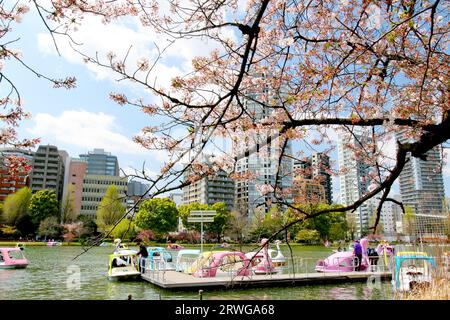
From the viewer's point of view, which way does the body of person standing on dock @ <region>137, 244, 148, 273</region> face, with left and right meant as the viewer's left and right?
facing to the left of the viewer

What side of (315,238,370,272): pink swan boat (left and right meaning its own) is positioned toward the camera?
right

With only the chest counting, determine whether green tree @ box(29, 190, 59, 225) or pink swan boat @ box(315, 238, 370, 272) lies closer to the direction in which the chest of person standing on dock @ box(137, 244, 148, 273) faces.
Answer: the green tree

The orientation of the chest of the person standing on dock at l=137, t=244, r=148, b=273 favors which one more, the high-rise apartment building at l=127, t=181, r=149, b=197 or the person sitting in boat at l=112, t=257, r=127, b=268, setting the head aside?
the person sitting in boat
